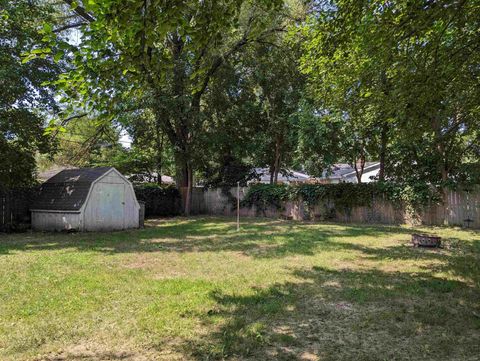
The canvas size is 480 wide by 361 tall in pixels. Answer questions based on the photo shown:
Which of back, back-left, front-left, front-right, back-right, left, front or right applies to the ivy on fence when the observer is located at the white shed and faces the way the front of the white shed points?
front-left

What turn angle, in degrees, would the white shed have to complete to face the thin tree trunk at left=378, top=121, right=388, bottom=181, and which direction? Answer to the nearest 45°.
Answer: approximately 45° to its left

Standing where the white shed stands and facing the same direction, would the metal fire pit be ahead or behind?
ahead

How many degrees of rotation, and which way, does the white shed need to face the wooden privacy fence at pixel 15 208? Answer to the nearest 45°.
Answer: approximately 180°

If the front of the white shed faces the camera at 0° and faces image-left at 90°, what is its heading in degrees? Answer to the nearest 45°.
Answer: approximately 315°

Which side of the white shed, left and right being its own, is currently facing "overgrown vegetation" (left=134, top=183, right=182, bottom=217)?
left
